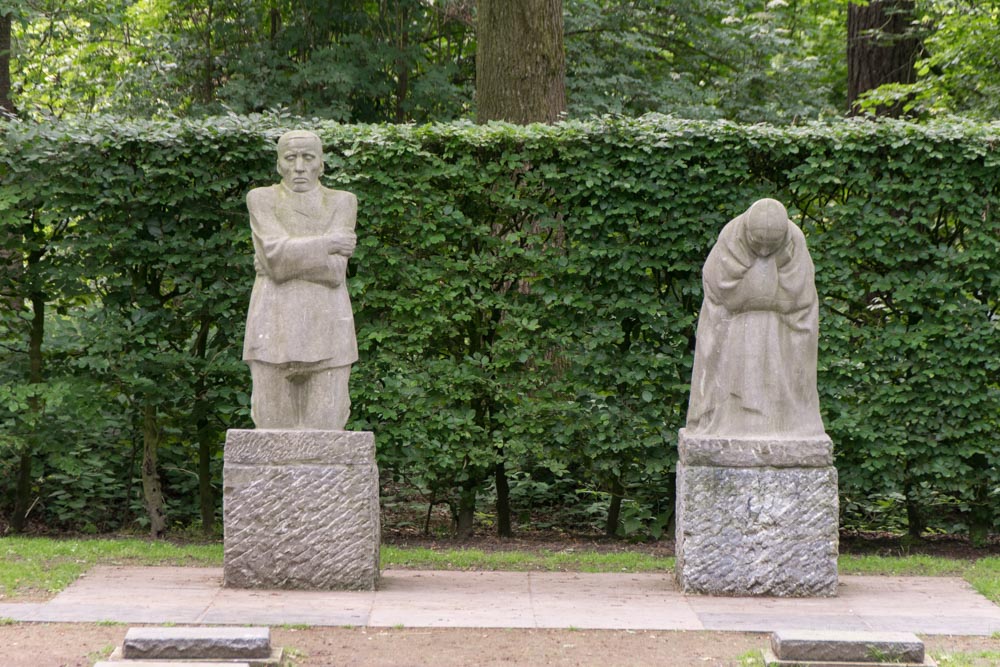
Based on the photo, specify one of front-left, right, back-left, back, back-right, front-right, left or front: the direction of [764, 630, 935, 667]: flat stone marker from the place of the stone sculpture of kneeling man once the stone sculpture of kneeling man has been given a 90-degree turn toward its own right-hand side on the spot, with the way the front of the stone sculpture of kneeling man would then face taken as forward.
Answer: back-left

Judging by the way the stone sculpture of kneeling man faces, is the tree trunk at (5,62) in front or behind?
behind

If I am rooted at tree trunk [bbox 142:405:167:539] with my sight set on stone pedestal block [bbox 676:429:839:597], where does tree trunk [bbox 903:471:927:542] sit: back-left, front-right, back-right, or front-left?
front-left

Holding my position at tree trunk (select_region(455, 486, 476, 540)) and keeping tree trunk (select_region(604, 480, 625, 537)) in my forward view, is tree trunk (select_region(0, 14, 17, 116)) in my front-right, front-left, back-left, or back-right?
back-left

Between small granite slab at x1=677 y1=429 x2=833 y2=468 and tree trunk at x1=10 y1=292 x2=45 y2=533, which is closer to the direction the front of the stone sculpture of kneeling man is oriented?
the small granite slab

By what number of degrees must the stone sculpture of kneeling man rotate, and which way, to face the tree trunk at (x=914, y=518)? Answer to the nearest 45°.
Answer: approximately 90° to its left

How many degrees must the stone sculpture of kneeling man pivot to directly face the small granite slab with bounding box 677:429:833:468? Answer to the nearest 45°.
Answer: approximately 90° to its left

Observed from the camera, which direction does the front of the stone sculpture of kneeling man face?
facing the viewer

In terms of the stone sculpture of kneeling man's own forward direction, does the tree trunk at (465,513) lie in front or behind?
behind

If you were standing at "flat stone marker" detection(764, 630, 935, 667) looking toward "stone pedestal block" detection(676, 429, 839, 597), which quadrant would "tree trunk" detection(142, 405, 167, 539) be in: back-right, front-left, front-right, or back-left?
front-left

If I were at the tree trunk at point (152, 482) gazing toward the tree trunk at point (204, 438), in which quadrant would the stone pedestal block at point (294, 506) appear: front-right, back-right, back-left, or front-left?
front-right

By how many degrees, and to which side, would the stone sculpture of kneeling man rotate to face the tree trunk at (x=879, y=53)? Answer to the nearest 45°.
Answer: approximately 135° to its left

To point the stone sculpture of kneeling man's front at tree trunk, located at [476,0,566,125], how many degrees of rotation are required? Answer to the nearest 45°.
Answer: approximately 135° to its left

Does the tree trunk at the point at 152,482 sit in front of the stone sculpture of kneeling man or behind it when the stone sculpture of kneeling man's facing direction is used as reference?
behind
